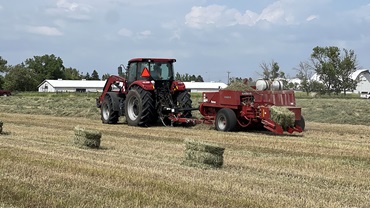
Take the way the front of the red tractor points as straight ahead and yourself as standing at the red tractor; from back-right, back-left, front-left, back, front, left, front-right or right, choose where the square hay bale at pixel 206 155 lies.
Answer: back-left

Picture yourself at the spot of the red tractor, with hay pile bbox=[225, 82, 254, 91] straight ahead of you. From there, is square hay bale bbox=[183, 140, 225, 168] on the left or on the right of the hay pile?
right

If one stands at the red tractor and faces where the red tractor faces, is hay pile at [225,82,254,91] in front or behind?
behind

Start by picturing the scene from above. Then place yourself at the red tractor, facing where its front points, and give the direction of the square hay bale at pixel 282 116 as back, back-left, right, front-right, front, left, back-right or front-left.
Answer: back

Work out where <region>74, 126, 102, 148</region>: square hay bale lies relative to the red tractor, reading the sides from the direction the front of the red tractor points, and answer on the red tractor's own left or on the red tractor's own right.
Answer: on the red tractor's own left

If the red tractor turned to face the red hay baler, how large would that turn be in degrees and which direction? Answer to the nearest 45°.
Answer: approximately 180°
